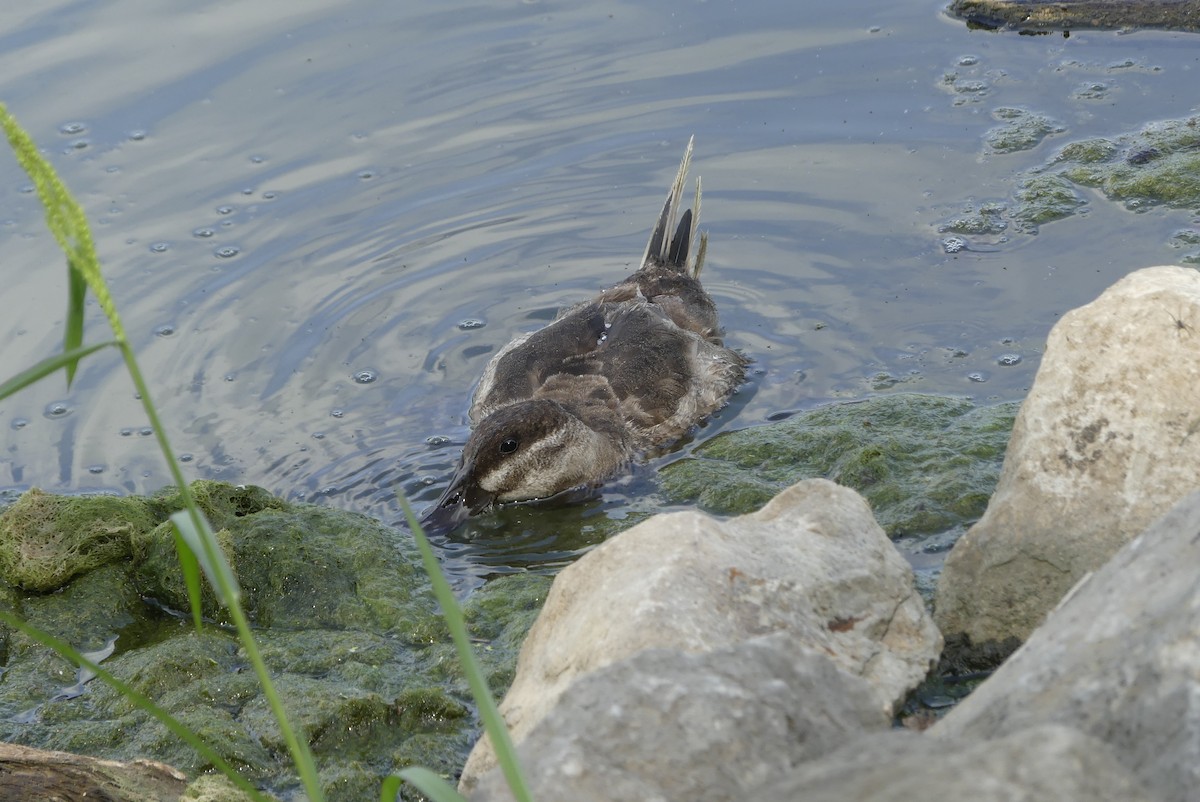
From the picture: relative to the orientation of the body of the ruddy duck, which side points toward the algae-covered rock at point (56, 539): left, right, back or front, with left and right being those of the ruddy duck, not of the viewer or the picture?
front

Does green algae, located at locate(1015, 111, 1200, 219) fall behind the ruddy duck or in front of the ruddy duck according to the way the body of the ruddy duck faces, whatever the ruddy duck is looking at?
behind

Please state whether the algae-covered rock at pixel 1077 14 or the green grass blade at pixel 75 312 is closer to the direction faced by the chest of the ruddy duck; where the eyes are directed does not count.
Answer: the green grass blade

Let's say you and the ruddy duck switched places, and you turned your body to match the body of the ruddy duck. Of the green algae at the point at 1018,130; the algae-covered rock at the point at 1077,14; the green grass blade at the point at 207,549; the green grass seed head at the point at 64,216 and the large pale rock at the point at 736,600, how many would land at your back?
2

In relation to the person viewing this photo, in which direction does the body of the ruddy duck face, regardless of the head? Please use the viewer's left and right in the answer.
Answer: facing the viewer and to the left of the viewer

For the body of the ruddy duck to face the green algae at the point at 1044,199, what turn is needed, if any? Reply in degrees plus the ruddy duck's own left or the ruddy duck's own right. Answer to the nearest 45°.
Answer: approximately 180°

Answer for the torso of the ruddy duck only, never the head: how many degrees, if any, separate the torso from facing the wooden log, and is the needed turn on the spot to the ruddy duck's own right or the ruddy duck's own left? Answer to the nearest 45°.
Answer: approximately 45° to the ruddy duck's own left

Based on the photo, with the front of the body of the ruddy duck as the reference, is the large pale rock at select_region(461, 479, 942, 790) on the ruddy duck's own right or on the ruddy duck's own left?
on the ruddy duck's own left

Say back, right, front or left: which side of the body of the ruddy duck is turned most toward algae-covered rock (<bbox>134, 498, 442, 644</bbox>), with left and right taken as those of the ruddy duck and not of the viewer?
front

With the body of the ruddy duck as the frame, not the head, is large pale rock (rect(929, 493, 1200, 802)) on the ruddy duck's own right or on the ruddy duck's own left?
on the ruddy duck's own left

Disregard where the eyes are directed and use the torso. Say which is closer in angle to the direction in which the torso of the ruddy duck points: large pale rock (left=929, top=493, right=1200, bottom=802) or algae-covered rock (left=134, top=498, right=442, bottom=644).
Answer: the algae-covered rock

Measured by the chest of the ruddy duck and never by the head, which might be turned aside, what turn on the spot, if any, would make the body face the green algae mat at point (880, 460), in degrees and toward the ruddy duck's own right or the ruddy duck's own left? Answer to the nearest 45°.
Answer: approximately 90° to the ruddy duck's own left

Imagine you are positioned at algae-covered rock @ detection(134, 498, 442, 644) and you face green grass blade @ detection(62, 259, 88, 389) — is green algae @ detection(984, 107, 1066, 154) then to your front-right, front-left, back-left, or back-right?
back-left

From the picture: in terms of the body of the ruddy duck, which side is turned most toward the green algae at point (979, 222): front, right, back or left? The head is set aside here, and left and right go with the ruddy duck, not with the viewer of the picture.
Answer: back

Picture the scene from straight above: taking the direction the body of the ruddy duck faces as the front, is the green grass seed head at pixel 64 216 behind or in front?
in front

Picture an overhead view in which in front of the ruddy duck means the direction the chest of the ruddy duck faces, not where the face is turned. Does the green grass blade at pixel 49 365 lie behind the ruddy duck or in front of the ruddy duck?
in front
